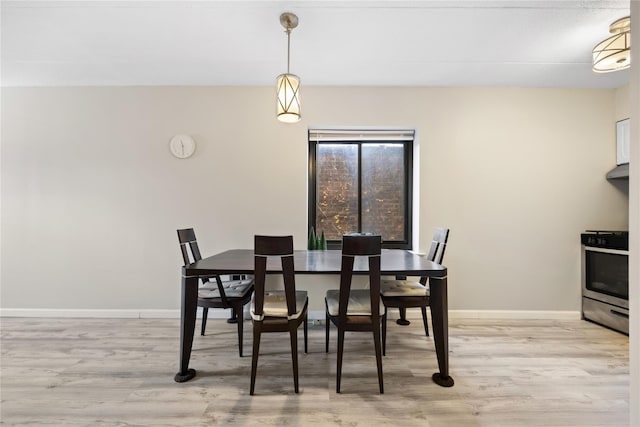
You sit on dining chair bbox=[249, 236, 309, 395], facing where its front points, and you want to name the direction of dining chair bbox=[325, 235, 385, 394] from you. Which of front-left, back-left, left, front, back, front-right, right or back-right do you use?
right

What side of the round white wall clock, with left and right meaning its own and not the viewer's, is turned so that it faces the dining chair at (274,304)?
front

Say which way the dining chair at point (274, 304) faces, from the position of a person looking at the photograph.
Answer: facing away from the viewer

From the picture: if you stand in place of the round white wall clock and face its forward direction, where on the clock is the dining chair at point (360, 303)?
The dining chair is roughly at 11 o'clock from the round white wall clock.

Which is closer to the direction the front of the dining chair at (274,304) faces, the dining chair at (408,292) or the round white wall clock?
the round white wall clock

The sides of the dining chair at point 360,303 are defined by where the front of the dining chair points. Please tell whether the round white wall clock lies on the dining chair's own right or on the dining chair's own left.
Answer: on the dining chair's own left

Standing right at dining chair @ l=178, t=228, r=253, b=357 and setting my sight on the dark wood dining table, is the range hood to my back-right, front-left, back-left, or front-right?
front-left

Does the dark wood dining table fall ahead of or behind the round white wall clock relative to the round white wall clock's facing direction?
ahead

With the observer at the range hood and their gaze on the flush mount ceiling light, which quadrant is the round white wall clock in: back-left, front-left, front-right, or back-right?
front-right

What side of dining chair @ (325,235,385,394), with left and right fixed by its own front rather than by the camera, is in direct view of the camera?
back

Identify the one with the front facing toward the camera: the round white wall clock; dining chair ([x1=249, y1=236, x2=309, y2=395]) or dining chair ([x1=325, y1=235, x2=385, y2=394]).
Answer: the round white wall clock

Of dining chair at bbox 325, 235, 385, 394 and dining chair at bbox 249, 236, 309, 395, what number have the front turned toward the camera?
0

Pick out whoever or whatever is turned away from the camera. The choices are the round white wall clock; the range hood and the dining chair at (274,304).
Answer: the dining chair

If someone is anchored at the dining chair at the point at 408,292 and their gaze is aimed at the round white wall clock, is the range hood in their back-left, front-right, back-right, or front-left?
back-right

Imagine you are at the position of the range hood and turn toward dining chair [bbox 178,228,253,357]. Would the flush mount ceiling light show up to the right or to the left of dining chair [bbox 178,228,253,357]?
left

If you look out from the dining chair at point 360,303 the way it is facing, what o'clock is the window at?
The window is roughly at 12 o'clock from the dining chair.

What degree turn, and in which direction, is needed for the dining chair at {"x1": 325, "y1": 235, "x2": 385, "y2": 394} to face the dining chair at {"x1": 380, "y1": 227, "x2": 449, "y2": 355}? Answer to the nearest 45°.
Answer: approximately 45° to its right

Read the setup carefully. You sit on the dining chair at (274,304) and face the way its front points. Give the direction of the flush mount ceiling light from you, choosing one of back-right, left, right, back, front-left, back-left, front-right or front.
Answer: right

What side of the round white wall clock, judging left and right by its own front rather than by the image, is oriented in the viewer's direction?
front

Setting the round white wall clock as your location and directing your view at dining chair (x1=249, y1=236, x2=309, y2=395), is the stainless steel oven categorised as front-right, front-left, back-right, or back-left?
front-left
